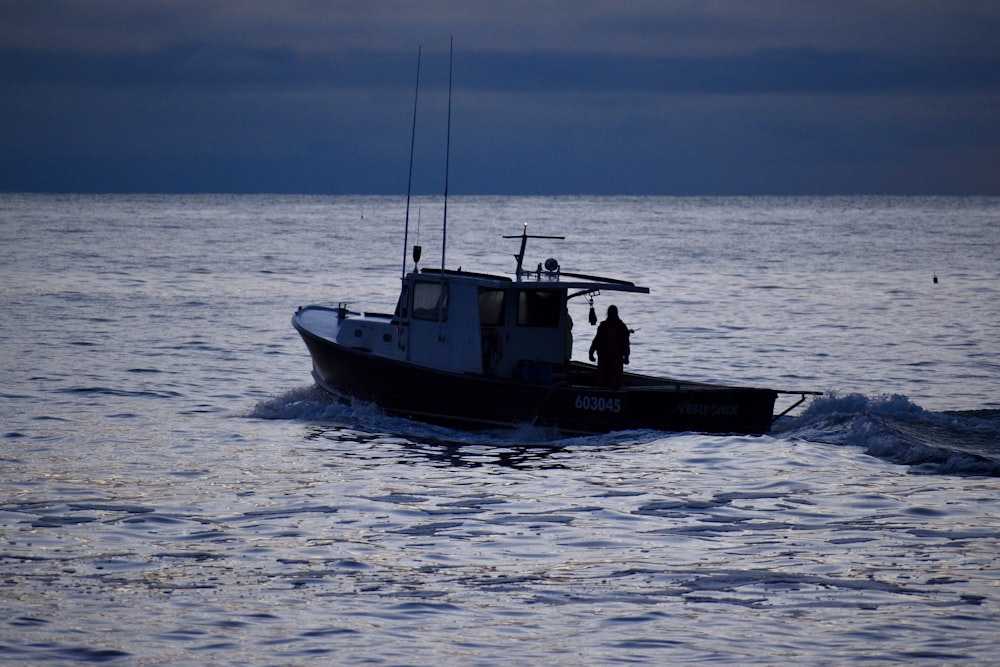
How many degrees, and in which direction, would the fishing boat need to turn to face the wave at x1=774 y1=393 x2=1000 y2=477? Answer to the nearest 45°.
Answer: approximately 180°

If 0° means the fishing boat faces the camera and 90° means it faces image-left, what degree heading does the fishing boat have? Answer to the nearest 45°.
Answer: approximately 90°
